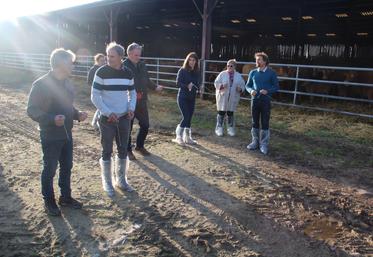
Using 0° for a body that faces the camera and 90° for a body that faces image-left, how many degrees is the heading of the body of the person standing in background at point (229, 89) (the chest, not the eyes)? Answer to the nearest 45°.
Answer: approximately 0°

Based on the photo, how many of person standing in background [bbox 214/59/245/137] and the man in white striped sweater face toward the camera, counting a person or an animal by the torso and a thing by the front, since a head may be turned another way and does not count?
2

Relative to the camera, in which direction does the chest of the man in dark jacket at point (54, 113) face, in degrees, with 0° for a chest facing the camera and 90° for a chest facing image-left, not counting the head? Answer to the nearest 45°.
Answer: approximately 315°

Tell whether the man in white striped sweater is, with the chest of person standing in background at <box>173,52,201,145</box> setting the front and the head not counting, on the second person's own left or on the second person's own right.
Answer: on the second person's own right

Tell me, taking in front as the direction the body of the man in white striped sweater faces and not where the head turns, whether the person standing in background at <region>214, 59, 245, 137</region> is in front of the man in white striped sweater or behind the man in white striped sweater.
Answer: behind

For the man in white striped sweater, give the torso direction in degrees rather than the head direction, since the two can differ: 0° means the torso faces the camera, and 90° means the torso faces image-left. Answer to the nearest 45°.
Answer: approximately 0°

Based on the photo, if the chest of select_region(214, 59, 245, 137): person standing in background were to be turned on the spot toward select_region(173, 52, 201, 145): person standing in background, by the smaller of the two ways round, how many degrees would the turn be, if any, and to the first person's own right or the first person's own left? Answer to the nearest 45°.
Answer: approximately 45° to the first person's own right

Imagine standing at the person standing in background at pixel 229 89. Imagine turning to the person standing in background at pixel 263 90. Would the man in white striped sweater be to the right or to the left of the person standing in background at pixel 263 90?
right
